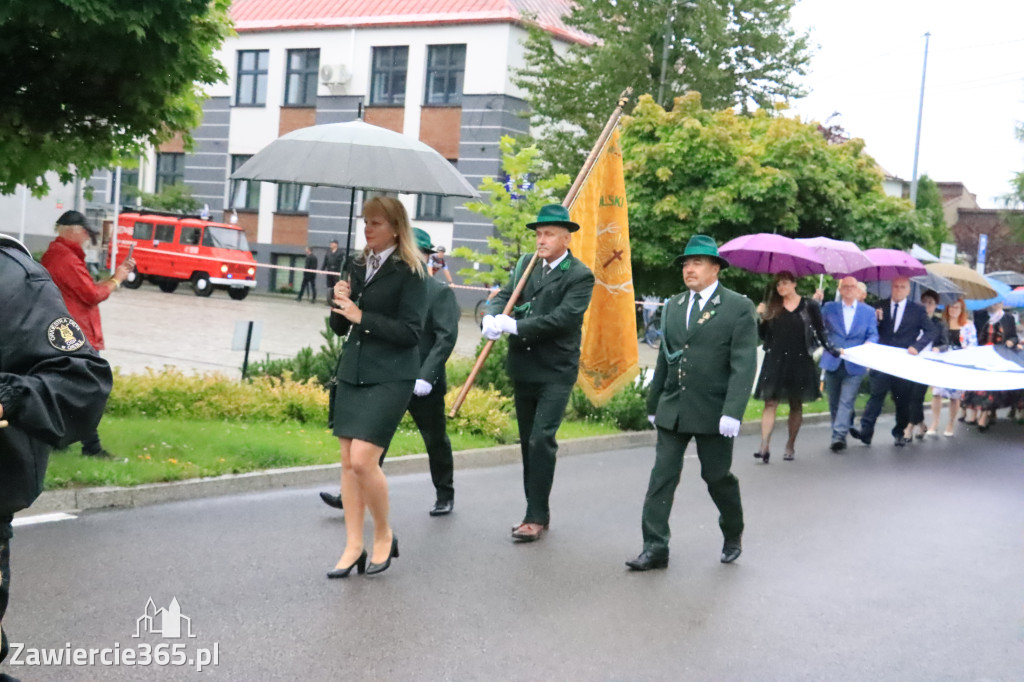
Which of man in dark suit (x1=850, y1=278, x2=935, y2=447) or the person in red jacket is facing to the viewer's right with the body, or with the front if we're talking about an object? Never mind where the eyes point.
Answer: the person in red jacket

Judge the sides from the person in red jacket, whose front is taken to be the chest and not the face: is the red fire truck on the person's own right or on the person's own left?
on the person's own left

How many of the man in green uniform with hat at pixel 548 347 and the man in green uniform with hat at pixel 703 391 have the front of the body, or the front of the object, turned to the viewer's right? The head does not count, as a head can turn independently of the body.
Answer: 0

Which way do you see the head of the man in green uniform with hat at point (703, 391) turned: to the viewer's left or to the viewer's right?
to the viewer's left

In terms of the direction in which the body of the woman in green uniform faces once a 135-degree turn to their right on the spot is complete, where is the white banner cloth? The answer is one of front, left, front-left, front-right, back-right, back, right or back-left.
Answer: front-right

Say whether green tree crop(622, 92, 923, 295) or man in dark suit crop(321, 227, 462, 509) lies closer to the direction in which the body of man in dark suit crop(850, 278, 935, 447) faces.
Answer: the man in dark suit

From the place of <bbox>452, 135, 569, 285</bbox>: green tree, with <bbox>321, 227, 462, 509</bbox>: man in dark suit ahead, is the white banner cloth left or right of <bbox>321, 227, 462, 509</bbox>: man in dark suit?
left

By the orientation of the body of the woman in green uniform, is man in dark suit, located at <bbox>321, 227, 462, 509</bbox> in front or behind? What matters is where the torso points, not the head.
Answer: behind

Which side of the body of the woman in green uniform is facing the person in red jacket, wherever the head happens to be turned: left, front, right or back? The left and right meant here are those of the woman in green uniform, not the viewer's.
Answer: right

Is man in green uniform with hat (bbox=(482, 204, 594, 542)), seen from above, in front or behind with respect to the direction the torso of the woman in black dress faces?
in front

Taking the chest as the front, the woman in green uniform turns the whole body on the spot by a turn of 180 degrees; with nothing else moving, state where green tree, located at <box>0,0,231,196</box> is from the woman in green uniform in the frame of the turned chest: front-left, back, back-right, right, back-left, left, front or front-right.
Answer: left

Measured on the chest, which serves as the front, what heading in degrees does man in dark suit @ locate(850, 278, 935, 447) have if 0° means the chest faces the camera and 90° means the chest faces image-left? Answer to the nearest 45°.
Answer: approximately 45°

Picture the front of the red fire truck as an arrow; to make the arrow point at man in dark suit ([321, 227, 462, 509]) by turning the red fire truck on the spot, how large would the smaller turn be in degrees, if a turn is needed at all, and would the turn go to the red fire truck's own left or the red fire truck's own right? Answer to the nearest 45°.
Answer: approximately 45° to the red fire truck's own right
